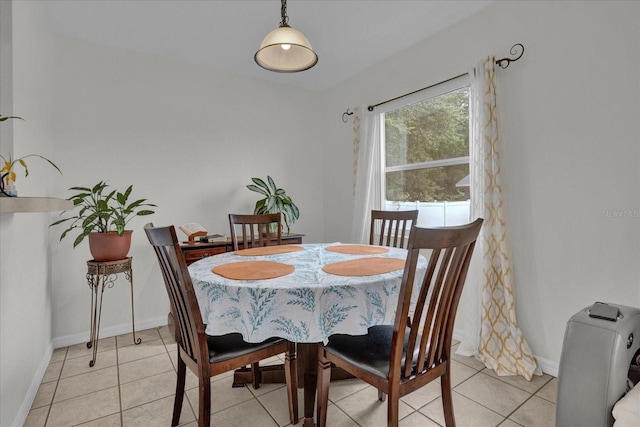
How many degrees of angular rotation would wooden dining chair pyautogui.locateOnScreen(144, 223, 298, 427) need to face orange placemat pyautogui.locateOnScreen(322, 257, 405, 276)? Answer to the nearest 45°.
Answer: approximately 45° to its right

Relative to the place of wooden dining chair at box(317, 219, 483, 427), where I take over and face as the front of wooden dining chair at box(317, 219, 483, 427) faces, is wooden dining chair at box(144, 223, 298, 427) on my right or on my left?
on my left

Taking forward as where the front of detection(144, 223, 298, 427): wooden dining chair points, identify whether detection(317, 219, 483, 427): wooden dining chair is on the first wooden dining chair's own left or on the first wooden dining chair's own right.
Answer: on the first wooden dining chair's own right

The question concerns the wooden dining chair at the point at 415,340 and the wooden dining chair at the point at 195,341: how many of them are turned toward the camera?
0

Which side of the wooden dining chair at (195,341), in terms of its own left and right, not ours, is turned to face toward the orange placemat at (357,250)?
front

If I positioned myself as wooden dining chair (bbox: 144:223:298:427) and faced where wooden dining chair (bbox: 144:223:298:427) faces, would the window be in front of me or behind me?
in front

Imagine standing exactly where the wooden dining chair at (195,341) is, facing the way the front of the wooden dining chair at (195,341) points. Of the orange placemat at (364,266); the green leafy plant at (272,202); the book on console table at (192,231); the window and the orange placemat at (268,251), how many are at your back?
0

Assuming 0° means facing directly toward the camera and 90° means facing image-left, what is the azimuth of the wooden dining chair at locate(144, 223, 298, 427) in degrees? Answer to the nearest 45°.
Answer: approximately 225°

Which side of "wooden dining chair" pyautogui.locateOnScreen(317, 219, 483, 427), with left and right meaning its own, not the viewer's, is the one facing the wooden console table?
front

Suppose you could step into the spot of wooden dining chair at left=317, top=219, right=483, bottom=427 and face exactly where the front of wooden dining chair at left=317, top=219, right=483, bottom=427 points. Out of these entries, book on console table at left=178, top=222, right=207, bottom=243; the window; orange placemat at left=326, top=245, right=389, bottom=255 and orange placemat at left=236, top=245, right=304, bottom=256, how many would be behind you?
0

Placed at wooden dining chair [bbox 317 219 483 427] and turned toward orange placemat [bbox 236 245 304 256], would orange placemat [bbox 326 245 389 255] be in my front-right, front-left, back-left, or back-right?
front-right

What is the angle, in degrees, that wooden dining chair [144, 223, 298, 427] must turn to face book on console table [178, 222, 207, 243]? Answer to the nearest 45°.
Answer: approximately 45° to its left

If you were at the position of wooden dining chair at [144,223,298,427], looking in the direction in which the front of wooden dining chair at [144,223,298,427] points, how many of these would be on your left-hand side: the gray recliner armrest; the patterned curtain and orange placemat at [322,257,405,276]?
0

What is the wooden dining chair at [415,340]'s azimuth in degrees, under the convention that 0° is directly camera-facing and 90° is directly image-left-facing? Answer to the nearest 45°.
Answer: approximately 135°

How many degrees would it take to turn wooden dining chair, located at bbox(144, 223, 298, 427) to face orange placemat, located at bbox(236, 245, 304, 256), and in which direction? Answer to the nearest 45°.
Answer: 0° — it already faces it

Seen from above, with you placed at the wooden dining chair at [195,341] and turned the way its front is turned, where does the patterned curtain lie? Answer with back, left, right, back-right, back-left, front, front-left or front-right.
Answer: front-right

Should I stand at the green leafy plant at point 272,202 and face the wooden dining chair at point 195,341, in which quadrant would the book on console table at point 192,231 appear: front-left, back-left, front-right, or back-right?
front-right

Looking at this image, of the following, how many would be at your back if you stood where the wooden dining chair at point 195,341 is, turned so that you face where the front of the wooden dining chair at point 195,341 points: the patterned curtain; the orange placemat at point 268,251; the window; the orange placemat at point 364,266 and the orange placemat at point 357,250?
0
